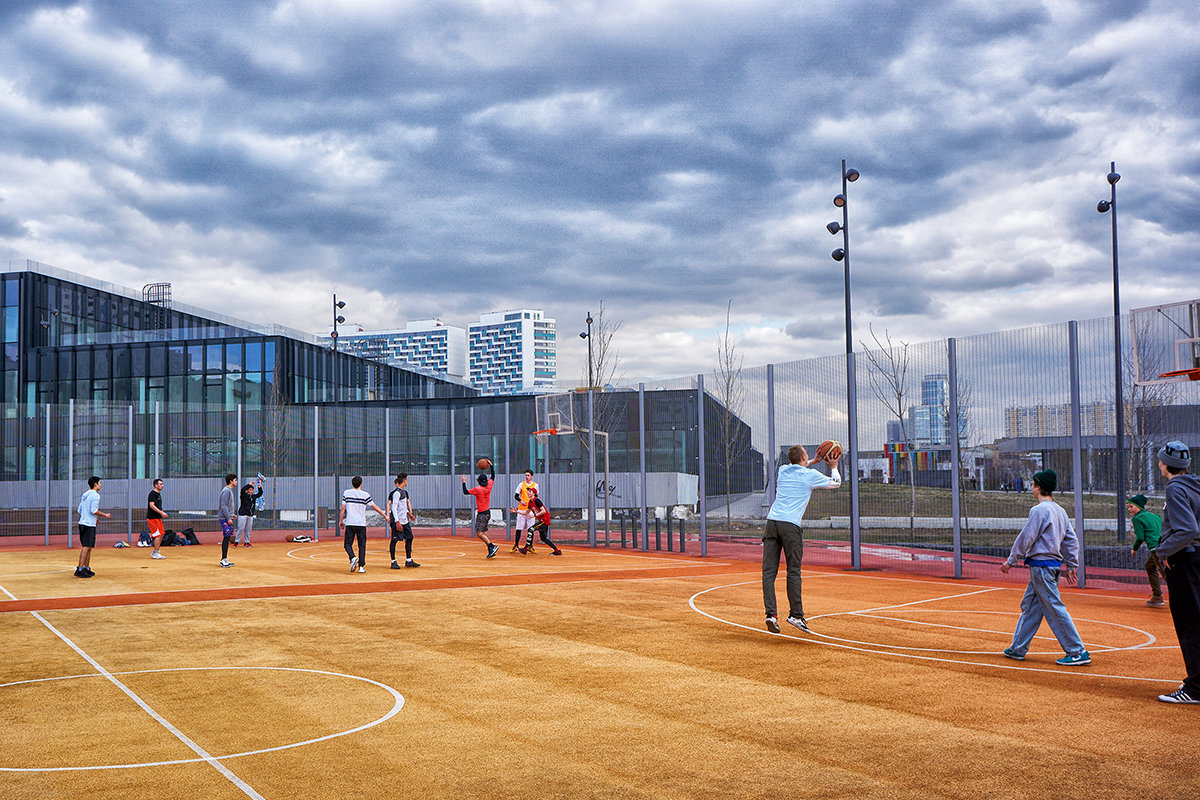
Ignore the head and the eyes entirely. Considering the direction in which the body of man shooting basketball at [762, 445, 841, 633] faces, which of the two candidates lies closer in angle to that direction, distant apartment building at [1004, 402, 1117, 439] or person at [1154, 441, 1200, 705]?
the distant apartment building

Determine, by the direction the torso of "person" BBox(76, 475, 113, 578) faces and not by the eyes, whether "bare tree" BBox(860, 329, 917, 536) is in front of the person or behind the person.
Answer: in front

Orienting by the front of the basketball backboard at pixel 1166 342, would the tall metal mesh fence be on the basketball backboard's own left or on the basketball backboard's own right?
on the basketball backboard's own right

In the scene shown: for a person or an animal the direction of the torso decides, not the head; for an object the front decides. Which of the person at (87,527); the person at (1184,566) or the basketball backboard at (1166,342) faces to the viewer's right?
the person at (87,527)

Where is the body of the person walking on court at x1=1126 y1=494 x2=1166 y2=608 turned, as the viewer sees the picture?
to the viewer's left

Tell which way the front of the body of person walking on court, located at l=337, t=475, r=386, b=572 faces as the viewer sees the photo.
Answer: away from the camera

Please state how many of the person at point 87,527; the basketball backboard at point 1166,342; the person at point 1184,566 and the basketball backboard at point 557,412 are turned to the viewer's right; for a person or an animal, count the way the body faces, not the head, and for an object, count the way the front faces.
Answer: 1

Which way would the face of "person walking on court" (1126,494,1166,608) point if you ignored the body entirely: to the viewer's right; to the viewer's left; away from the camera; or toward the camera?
to the viewer's left

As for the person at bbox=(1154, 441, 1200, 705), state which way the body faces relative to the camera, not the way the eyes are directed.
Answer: to the viewer's left
